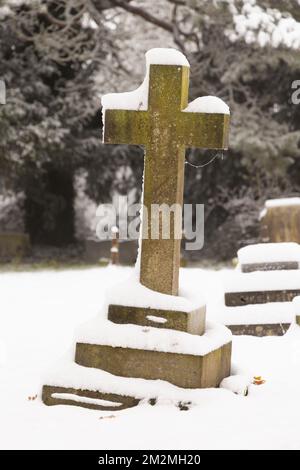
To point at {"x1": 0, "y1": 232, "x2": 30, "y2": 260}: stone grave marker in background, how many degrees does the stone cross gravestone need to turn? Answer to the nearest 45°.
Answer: approximately 180°

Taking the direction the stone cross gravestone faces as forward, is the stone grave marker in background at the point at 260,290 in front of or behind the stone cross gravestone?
behind

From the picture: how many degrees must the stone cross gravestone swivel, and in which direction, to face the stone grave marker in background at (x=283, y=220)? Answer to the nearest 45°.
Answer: approximately 180°

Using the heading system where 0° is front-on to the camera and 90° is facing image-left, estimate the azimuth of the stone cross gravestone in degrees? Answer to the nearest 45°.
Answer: approximately 0°
